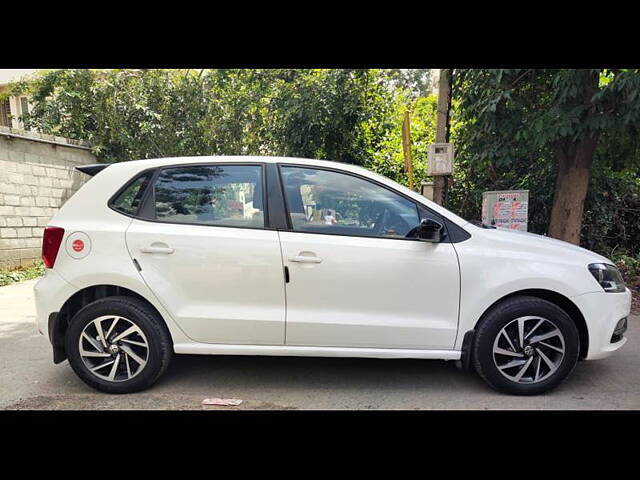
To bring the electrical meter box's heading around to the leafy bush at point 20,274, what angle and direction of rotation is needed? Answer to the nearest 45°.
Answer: approximately 90° to its right

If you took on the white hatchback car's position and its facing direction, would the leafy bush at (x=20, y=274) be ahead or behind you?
behind

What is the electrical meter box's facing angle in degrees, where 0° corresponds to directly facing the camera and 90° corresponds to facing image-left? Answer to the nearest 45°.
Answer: approximately 0°

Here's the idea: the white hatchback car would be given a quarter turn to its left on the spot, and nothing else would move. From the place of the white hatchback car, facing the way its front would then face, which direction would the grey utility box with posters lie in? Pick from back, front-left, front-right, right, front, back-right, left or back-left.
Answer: front-right

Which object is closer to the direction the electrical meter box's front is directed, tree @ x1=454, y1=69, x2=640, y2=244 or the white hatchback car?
the white hatchback car

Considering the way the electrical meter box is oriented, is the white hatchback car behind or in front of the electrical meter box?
in front

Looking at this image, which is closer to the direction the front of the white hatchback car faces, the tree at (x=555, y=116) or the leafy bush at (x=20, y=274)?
the tree

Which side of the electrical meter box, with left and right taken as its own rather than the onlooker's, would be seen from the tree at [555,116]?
left

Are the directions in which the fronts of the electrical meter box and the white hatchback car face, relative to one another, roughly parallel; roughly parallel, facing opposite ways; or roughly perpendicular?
roughly perpendicular

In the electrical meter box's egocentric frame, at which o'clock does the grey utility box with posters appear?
The grey utility box with posters is roughly at 9 o'clock from the electrical meter box.

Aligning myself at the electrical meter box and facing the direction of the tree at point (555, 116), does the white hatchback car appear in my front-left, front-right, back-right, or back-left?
back-right

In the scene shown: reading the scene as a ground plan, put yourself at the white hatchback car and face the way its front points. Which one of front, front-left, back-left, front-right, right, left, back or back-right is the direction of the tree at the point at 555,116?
front-left

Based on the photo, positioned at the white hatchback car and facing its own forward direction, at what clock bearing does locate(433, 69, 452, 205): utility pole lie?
The utility pole is roughly at 10 o'clock from the white hatchback car.

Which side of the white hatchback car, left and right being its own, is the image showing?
right

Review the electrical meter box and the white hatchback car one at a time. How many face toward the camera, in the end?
1
